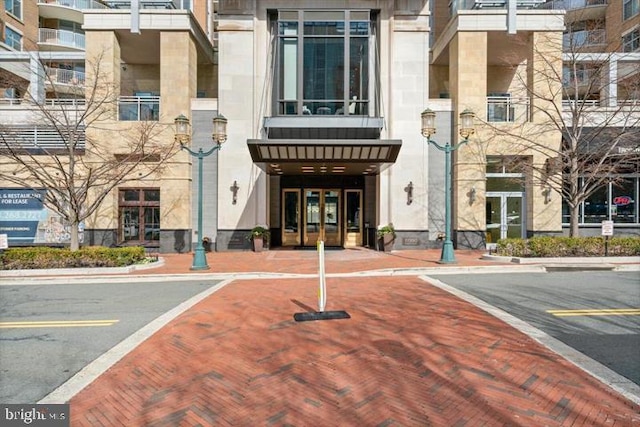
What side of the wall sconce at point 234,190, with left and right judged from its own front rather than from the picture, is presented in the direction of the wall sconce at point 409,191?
left

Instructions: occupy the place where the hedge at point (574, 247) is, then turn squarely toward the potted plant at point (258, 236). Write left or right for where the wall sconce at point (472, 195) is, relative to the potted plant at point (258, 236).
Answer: right

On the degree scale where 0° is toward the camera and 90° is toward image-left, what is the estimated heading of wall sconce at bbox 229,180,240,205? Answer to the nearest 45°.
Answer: approximately 0°

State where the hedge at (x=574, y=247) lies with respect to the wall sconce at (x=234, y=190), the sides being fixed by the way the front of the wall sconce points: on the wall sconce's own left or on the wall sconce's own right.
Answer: on the wall sconce's own left

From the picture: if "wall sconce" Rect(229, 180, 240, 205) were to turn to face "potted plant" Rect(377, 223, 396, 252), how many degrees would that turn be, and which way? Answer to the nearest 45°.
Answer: approximately 90° to its left

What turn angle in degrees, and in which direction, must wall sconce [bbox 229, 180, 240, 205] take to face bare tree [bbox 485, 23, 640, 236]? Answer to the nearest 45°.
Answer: approximately 90° to its left

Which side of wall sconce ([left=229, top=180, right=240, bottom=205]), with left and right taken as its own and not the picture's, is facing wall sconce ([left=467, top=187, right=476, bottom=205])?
left

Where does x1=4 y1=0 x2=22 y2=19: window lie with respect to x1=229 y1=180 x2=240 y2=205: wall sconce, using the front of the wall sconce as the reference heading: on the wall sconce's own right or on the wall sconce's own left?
on the wall sconce's own right

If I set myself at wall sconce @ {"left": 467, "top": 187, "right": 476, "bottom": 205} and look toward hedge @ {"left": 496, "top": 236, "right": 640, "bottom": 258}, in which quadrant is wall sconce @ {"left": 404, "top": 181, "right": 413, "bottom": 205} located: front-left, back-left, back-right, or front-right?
back-right
